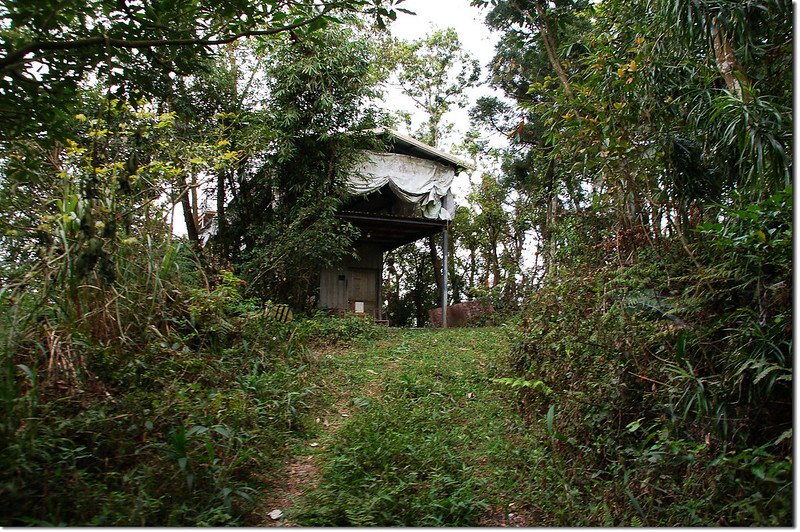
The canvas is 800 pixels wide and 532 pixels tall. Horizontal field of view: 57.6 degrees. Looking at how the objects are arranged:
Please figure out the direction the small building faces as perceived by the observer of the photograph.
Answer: facing the viewer
